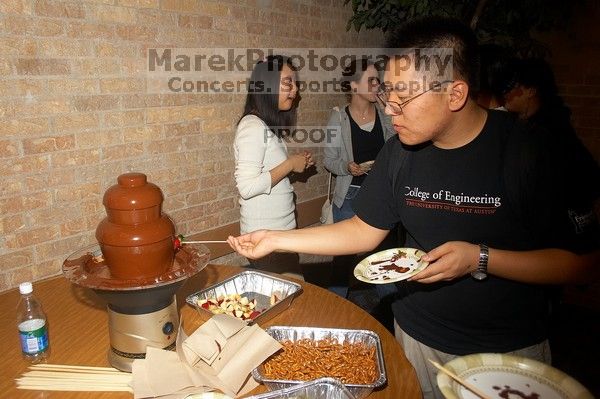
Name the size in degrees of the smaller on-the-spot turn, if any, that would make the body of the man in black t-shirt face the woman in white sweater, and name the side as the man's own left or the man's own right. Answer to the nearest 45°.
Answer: approximately 90° to the man's own right

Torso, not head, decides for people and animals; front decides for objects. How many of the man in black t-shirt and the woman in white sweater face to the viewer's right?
1

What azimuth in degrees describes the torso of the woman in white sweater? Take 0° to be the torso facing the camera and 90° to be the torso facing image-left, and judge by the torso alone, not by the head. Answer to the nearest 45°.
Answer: approximately 270°

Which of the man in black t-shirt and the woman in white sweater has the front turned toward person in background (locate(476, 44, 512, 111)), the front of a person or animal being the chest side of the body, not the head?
the woman in white sweater

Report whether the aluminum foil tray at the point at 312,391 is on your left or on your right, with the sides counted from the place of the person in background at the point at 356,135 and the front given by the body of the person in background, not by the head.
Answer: on your right

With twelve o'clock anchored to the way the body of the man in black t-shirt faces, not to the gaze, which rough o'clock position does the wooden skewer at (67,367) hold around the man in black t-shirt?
The wooden skewer is roughly at 1 o'clock from the man in black t-shirt.

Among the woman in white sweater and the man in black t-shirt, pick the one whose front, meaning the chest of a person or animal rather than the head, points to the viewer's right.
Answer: the woman in white sweater

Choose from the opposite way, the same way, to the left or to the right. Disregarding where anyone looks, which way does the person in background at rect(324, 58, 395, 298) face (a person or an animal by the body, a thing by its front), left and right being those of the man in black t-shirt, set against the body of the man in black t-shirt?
to the left

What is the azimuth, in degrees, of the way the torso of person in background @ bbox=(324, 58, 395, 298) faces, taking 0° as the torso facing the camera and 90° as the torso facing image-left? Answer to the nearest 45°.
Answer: approximately 315°

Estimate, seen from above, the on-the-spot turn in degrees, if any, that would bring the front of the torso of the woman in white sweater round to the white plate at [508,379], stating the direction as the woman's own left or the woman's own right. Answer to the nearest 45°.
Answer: approximately 90° to the woman's own right
